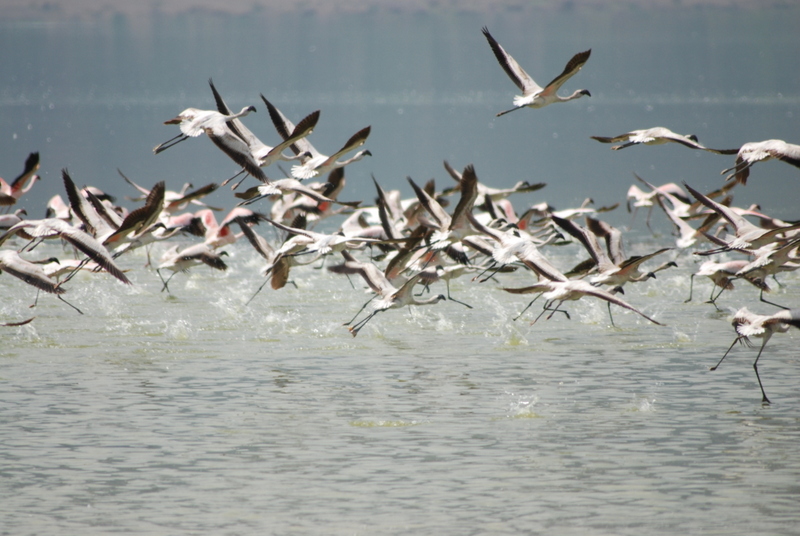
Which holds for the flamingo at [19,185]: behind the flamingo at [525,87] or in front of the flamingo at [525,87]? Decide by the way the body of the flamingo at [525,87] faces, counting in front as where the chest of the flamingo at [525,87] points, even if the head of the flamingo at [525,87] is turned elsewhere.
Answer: behind

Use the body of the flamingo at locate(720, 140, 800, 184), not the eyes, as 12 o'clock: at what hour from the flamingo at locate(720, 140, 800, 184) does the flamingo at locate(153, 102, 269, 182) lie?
the flamingo at locate(153, 102, 269, 182) is roughly at 6 o'clock from the flamingo at locate(720, 140, 800, 184).

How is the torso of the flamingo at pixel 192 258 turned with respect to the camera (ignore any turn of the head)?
to the viewer's right

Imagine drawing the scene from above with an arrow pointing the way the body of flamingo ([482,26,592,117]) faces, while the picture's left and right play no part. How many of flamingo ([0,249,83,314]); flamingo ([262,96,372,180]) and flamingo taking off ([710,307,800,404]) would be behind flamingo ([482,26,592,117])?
2

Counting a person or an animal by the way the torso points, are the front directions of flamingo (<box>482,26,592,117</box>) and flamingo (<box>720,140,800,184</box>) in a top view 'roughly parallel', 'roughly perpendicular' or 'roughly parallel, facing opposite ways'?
roughly parallel

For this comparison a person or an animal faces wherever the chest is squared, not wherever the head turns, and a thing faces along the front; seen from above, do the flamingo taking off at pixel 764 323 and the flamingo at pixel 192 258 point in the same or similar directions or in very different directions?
same or similar directions

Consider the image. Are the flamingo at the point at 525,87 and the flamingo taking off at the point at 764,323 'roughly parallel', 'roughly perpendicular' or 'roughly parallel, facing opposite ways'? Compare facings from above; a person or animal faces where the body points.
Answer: roughly parallel

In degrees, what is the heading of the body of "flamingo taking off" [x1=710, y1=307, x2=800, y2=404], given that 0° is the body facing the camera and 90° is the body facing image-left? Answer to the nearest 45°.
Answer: approximately 270°

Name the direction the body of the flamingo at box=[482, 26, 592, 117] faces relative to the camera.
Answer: to the viewer's right

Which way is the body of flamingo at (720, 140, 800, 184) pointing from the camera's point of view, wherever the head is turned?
to the viewer's right

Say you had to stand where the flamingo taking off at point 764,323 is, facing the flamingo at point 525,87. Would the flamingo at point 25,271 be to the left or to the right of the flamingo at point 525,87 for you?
left
